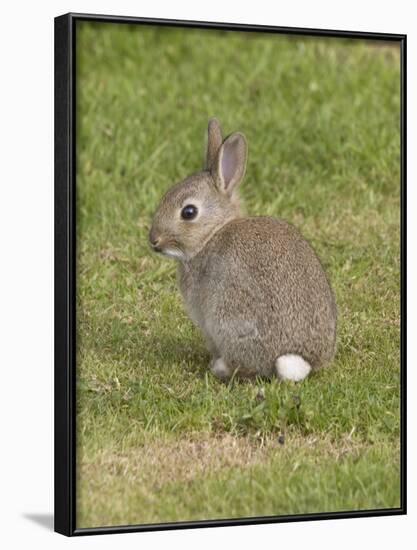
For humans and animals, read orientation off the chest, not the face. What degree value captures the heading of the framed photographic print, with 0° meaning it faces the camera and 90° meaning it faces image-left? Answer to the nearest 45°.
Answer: approximately 315°
